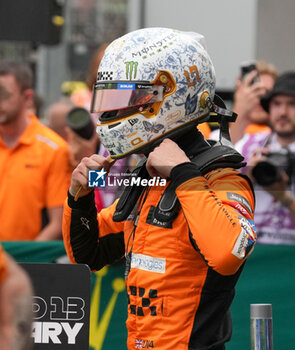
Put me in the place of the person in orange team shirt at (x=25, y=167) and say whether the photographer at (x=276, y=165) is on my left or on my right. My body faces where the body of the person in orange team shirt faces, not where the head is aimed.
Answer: on my left

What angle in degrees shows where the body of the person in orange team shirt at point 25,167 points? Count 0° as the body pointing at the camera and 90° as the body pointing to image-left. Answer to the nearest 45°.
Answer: approximately 45°
